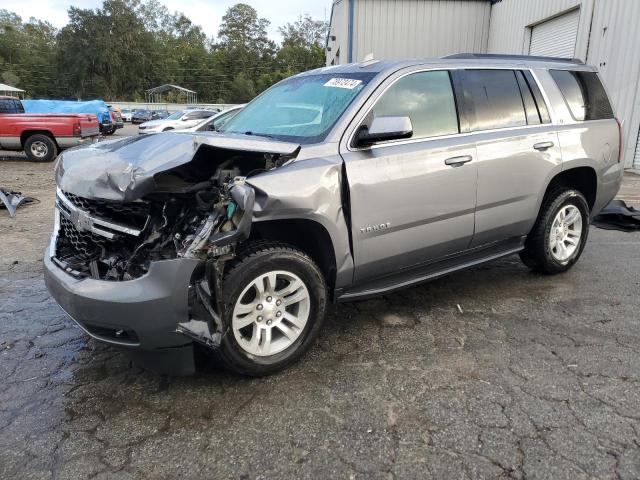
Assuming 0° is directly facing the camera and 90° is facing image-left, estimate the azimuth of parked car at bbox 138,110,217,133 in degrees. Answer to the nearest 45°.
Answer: approximately 45°

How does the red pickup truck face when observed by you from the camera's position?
facing away from the viewer and to the left of the viewer

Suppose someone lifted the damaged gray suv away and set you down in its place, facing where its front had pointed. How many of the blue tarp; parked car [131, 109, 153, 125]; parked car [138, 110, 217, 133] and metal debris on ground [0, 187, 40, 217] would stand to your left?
0

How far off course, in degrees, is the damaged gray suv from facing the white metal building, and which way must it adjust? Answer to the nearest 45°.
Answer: approximately 180°

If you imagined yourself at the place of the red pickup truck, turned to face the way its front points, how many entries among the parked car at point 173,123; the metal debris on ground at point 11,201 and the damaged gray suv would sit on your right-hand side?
1

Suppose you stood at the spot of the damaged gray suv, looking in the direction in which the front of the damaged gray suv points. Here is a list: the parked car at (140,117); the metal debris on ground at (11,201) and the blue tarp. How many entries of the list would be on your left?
0

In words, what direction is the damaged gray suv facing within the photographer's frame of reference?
facing the viewer and to the left of the viewer

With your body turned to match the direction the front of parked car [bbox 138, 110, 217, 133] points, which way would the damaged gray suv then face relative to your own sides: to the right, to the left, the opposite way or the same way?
the same way

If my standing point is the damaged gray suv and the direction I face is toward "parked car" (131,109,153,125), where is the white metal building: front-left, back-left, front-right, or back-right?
front-right

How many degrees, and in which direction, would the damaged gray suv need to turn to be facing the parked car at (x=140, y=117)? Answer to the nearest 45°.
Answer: approximately 135° to its right

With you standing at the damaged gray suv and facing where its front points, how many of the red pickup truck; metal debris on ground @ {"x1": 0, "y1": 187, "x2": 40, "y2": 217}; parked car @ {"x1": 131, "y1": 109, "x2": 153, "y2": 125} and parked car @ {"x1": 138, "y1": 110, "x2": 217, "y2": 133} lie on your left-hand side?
0

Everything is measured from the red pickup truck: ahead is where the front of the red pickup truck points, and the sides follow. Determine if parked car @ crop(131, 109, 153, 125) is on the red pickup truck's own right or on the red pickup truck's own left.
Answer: on the red pickup truck's own right

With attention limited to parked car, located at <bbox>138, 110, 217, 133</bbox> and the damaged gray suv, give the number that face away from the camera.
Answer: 0

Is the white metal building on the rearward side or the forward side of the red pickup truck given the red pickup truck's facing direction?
on the rearward side

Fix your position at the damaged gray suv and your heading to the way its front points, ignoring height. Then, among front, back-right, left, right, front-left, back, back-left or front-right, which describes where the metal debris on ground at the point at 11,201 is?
right
